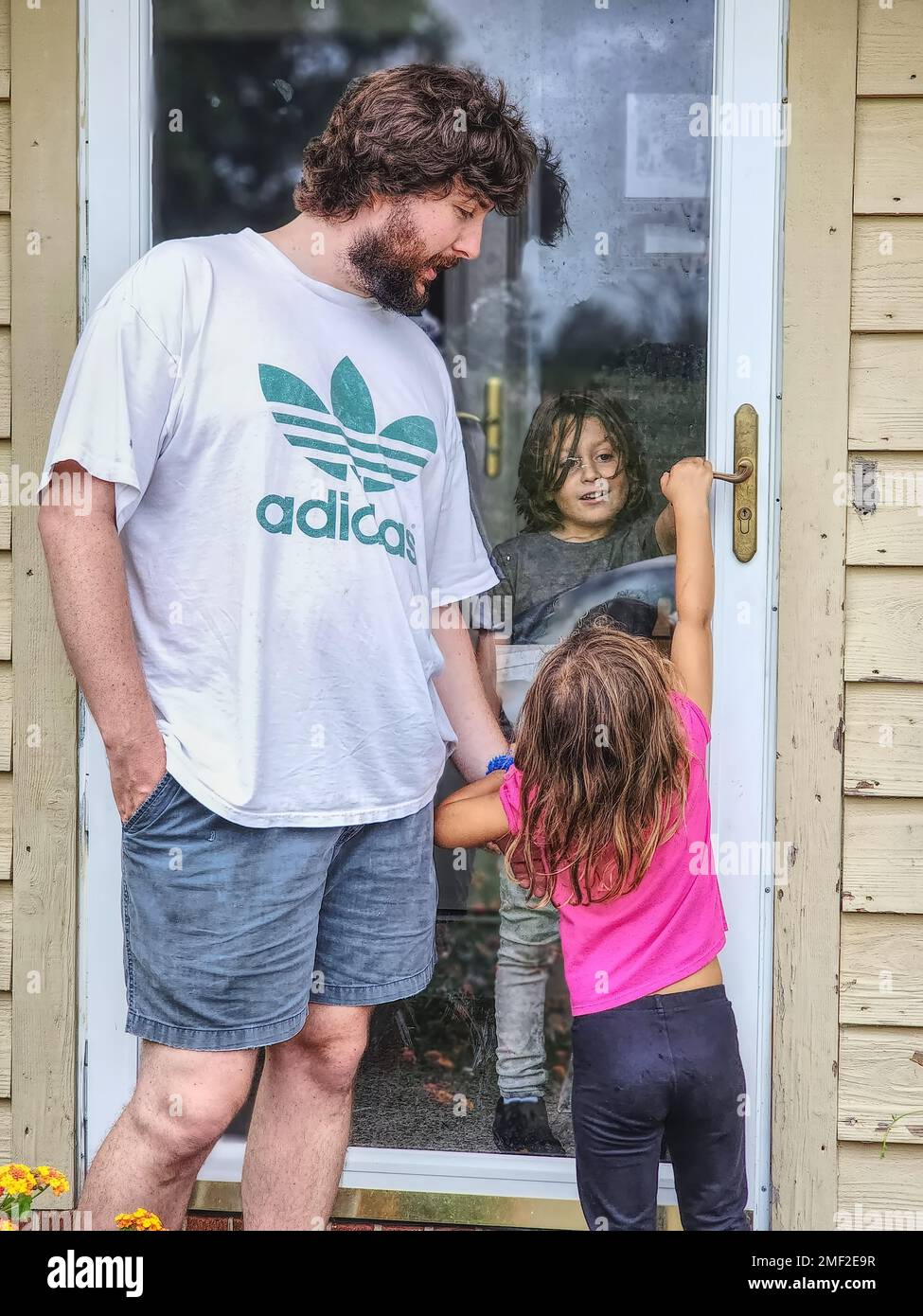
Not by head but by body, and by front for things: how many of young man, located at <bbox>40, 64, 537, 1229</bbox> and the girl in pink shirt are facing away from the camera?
1

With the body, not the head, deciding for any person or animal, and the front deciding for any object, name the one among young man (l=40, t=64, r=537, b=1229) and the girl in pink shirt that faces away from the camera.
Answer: the girl in pink shirt

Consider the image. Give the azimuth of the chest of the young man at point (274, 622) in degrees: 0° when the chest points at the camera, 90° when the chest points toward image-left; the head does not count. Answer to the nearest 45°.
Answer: approximately 315°

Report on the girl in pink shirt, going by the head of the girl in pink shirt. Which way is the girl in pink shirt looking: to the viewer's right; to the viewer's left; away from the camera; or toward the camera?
away from the camera

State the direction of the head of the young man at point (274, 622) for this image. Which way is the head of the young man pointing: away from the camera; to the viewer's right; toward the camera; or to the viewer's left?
to the viewer's right

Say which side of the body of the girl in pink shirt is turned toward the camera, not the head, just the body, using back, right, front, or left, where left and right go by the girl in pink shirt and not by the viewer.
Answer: back

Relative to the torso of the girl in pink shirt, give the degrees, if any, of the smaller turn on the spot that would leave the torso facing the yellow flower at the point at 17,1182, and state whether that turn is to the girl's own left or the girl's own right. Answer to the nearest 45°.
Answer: approximately 90° to the girl's own left
